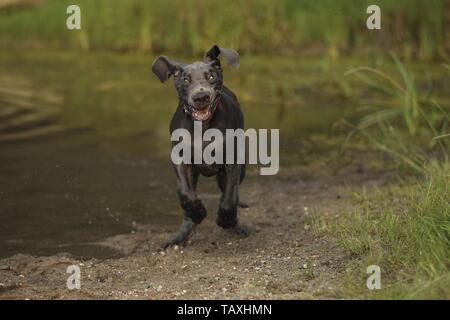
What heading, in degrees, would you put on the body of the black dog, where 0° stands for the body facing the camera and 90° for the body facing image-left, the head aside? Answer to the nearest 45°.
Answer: approximately 0°
